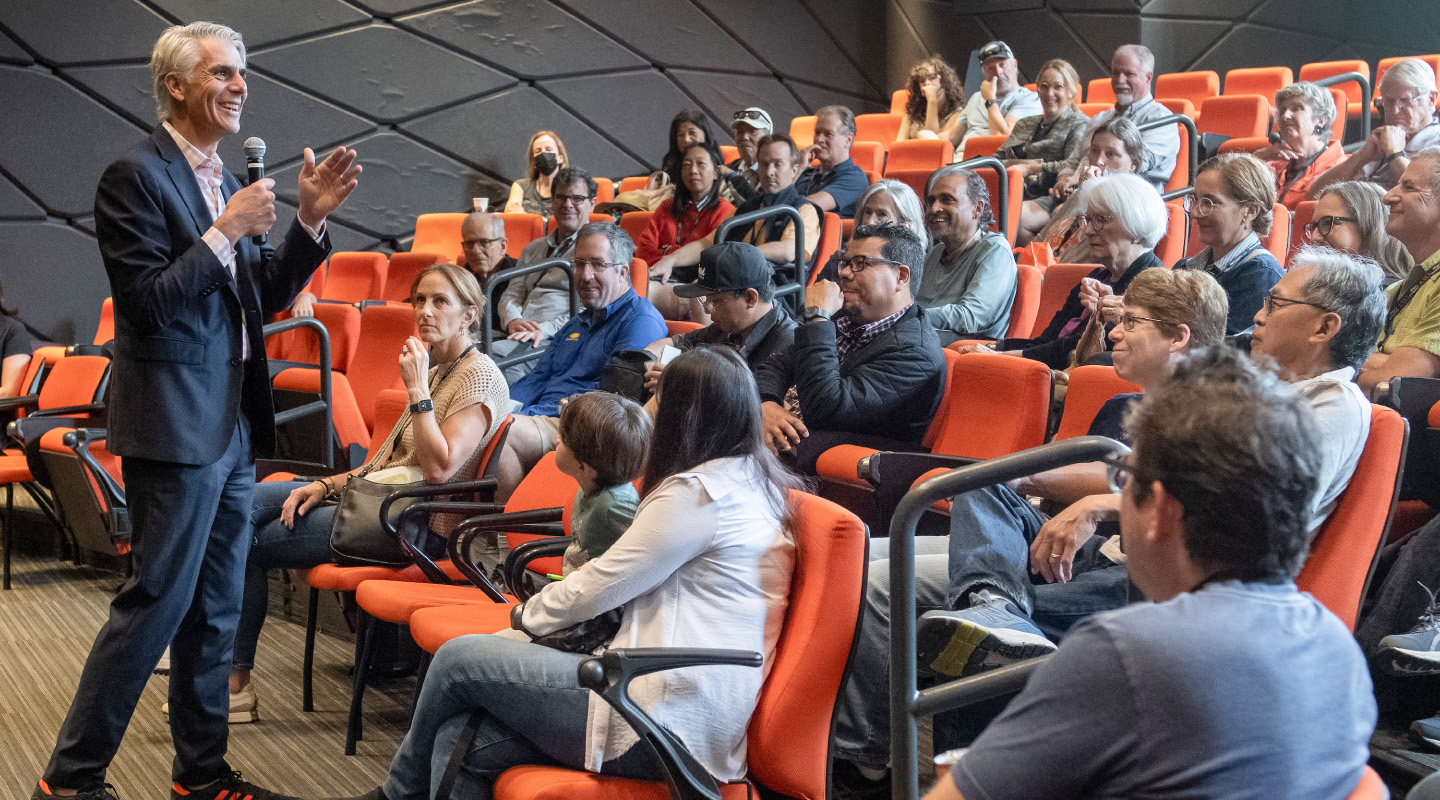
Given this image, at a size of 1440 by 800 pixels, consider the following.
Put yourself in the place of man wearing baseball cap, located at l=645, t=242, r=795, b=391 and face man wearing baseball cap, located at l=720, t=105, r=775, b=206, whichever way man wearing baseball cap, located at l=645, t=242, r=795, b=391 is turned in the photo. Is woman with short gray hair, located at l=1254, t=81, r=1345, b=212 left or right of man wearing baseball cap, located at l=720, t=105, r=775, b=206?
right

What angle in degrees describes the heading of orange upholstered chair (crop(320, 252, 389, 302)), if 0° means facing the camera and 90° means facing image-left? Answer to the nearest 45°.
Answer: approximately 45°

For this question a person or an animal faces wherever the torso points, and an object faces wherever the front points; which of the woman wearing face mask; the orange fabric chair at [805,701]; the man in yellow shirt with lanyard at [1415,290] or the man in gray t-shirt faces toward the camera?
the woman wearing face mask

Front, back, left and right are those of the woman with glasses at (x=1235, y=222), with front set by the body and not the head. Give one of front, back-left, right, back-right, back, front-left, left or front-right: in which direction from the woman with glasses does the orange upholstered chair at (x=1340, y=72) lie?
back-right

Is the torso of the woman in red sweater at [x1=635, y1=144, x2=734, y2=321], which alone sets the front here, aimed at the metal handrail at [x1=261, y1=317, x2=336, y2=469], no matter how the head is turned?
yes

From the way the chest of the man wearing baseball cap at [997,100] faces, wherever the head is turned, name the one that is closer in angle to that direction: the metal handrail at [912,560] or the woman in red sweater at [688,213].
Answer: the woman in red sweater

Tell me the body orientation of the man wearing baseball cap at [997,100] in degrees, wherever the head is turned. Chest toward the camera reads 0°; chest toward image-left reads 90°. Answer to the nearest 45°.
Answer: approximately 45°

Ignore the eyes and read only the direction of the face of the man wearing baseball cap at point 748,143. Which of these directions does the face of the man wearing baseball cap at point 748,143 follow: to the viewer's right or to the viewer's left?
to the viewer's left

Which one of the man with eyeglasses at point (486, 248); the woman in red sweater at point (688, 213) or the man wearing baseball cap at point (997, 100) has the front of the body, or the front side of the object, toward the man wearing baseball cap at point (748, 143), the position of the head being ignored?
the man wearing baseball cap at point (997, 100)

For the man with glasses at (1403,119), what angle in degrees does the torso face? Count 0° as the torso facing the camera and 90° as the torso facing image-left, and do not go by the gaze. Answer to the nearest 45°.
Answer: approximately 45°
